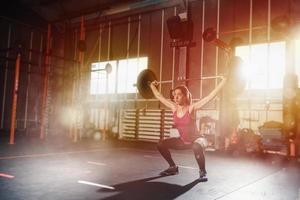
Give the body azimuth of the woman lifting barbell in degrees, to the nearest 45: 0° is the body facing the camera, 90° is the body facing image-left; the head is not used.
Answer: approximately 45°
